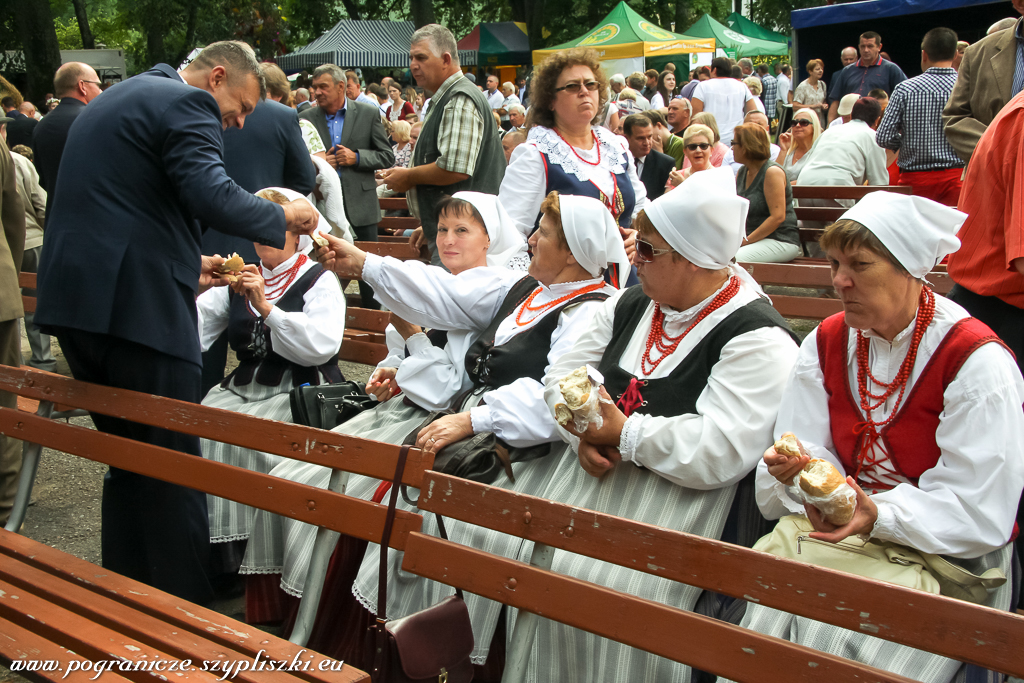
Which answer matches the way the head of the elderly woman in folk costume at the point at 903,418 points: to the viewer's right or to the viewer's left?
to the viewer's left

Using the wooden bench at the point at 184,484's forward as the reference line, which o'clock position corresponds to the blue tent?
The blue tent is roughly at 6 o'clock from the wooden bench.

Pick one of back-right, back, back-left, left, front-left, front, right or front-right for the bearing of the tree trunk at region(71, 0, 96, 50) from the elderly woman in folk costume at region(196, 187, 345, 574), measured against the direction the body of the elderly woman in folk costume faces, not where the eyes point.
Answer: back-right

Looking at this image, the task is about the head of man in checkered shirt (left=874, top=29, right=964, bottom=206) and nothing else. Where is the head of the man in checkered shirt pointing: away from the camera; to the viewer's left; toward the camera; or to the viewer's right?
away from the camera

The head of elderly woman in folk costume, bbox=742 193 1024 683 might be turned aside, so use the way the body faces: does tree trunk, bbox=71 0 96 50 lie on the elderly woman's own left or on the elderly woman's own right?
on the elderly woman's own right

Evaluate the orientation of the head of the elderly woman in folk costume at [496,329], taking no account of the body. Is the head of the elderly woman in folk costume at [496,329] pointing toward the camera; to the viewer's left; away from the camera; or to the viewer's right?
to the viewer's left

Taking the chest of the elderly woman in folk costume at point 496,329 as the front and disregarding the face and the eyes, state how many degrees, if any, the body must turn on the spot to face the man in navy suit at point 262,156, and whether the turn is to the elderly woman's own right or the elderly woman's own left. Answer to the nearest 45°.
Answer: approximately 90° to the elderly woman's own right

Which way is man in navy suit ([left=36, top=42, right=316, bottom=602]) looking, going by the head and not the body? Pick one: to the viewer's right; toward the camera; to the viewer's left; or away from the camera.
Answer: to the viewer's right

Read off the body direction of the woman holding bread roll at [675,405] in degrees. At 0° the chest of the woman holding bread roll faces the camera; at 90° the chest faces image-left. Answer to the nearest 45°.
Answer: approximately 45°

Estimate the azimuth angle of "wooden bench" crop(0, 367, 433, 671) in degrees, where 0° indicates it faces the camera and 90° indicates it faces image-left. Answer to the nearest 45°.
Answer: approximately 45°

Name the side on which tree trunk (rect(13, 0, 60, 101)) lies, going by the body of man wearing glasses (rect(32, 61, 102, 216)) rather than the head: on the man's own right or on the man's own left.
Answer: on the man's own left

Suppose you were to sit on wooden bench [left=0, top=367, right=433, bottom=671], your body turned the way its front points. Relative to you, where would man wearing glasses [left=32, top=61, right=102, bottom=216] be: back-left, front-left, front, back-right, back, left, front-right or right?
back-right
